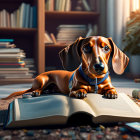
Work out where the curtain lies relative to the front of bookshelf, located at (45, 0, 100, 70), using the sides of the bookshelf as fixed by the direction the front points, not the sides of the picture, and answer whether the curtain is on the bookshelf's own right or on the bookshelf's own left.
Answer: on the bookshelf's own left

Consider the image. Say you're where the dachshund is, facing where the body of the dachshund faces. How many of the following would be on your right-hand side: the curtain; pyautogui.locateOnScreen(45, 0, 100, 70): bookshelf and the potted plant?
0

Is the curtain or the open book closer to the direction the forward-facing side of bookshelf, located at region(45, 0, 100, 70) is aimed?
the open book

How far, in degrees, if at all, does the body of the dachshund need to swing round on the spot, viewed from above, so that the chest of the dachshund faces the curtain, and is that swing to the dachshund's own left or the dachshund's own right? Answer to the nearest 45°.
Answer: approximately 135° to the dachshund's own left

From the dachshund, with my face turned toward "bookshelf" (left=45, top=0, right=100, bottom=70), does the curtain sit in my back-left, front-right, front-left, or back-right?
front-right

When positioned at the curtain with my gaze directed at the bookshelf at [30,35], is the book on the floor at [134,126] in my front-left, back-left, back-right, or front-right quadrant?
front-left

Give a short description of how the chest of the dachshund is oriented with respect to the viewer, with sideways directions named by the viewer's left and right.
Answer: facing the viewer and to the right of the viewer

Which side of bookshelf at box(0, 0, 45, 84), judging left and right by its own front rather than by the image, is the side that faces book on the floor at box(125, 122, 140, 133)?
front

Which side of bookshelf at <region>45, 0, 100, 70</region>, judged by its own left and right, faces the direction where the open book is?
front

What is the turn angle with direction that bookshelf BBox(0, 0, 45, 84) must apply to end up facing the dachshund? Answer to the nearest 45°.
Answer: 0° — it already faces it

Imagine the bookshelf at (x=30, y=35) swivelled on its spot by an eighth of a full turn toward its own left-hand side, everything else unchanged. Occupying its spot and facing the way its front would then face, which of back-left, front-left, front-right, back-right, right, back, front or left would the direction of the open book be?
front-right

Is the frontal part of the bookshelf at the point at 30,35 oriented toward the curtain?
no

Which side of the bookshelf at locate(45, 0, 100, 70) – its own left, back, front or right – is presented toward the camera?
front

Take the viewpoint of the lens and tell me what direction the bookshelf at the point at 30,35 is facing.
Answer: facing the viewer

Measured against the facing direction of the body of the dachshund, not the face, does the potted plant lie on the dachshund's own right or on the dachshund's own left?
on the dachshund's own left
